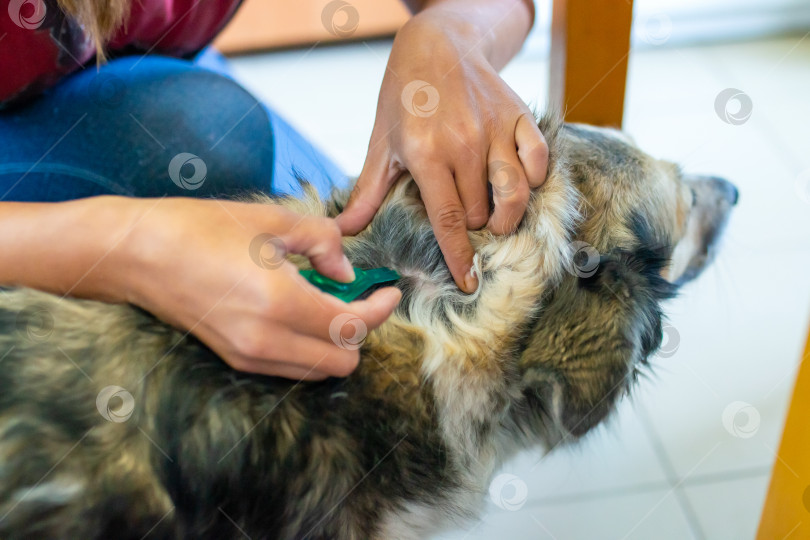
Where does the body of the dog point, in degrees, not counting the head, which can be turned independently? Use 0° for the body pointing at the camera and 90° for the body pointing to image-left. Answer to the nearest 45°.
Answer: approximately 270°
